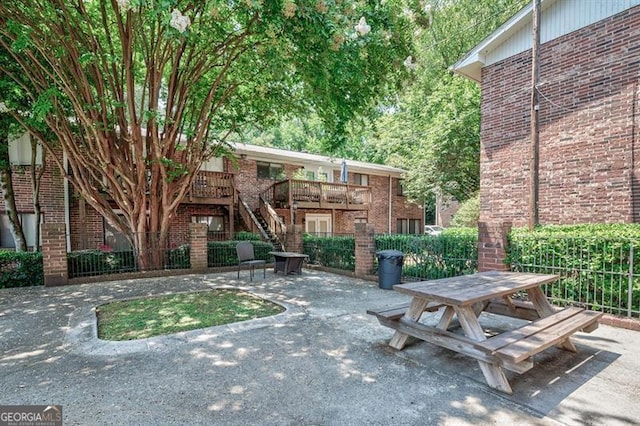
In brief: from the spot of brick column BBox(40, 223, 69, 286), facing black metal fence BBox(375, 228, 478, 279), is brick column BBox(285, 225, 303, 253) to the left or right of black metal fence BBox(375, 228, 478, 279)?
left

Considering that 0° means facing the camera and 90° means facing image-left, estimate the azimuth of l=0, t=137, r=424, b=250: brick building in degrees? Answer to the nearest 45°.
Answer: approximately 315°
